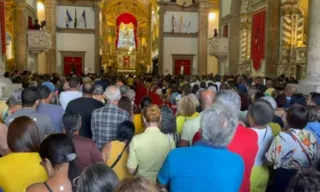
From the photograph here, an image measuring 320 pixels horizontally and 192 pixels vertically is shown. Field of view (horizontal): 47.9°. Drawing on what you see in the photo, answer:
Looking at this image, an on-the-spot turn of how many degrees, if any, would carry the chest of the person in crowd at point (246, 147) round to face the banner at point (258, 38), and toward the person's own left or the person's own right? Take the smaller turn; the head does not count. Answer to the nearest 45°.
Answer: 0° — they already face it

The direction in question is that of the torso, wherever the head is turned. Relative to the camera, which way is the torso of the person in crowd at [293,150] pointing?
away from the camera

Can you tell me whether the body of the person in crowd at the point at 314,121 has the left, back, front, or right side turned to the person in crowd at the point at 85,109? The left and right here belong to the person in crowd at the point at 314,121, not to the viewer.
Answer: left

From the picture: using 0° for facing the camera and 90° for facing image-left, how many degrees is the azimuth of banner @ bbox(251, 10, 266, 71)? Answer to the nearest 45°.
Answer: approximately 45°

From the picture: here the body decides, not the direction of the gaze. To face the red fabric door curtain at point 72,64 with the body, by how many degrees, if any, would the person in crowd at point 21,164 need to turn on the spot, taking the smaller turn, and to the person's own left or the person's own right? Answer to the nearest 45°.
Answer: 0° — they already face it

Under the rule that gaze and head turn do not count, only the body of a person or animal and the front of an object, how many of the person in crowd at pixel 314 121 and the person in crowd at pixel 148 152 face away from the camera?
2

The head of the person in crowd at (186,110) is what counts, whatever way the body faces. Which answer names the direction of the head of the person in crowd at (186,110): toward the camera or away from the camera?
away from the camera

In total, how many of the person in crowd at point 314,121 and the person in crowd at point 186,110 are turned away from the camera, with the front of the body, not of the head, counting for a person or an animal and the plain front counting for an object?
2

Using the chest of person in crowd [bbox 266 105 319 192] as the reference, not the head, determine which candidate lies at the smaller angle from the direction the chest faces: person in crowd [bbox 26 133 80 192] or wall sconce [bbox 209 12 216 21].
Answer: the wall sconce

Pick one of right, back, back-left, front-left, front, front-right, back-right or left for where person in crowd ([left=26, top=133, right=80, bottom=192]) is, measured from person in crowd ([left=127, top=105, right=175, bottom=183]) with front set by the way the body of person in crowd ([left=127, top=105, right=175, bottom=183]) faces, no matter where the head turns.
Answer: back-left

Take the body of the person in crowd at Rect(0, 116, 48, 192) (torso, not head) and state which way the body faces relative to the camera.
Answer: away from the camera

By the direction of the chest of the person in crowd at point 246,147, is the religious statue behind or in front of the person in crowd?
in front

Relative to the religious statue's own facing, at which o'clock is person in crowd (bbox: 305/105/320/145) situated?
The person in crowd is roughly at 12 o'clock from the religious statue.

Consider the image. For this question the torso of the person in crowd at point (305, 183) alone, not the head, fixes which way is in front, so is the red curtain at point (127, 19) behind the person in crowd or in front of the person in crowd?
in front

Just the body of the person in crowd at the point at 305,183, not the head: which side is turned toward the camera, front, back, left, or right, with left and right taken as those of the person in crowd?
back

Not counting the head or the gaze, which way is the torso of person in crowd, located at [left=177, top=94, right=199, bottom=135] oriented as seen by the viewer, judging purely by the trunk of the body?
away from the camera

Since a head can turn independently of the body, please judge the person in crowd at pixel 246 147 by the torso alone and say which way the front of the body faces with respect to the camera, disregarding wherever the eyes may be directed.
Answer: away from the camera

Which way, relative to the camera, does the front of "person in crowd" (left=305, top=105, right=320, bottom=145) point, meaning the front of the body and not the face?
away from the camera

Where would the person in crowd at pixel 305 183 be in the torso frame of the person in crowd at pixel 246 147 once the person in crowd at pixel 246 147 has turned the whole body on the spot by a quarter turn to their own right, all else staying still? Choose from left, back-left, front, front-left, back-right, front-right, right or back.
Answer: right
